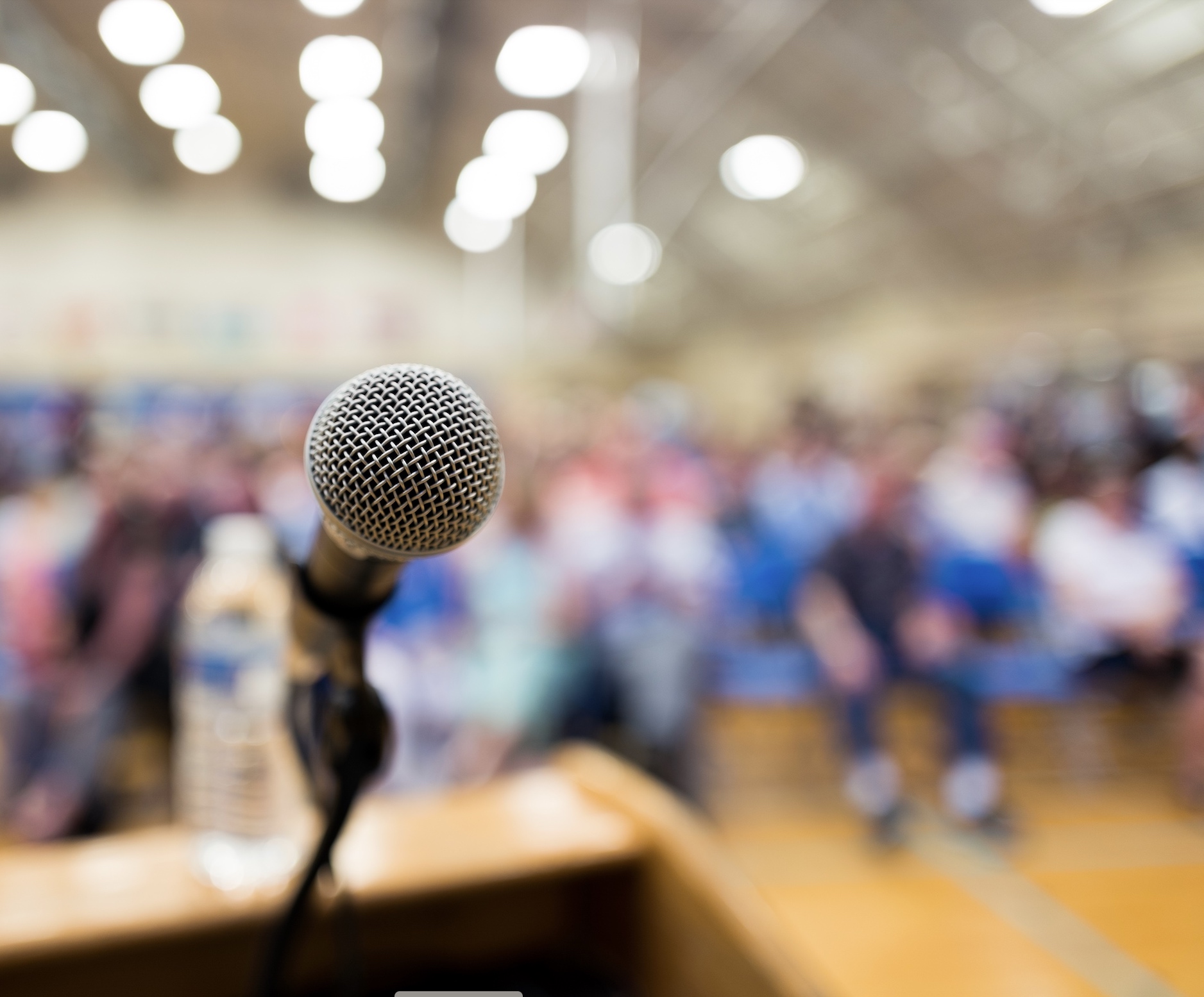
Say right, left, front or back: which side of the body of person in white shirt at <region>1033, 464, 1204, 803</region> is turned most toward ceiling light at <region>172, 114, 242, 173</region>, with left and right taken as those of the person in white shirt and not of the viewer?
right

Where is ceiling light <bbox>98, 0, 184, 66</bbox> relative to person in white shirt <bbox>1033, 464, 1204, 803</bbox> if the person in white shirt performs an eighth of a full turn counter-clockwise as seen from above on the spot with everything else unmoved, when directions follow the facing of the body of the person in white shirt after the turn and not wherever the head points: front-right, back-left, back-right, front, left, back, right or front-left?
back-right

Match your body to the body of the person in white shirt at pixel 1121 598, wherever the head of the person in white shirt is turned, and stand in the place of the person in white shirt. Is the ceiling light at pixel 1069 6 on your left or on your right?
on your right

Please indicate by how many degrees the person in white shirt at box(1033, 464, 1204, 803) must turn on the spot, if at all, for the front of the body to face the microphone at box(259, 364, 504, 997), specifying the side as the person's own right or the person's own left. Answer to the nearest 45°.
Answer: approximately 45° to the person's own right

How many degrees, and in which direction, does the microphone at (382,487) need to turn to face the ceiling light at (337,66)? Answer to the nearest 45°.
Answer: approximately 135° to its left

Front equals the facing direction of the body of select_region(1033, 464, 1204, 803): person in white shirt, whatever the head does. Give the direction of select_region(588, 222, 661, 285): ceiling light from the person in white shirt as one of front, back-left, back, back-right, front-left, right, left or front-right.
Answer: back

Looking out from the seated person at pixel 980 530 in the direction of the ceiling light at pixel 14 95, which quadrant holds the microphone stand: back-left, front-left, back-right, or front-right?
front-left

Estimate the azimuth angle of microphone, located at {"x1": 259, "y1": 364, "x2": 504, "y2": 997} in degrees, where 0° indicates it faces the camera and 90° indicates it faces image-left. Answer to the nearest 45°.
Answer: approximately 315°

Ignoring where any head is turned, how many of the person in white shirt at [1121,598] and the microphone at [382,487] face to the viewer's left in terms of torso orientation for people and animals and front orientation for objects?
0

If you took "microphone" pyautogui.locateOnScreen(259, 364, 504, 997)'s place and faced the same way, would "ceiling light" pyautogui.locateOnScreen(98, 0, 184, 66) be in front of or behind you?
behind

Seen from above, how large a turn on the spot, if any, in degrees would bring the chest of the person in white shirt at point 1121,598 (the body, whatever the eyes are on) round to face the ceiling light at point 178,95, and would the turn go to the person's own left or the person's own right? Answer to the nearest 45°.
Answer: approximately 90° to the person's own right

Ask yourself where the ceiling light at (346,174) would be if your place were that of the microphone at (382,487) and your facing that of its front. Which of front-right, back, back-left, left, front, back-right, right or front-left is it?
back-left
